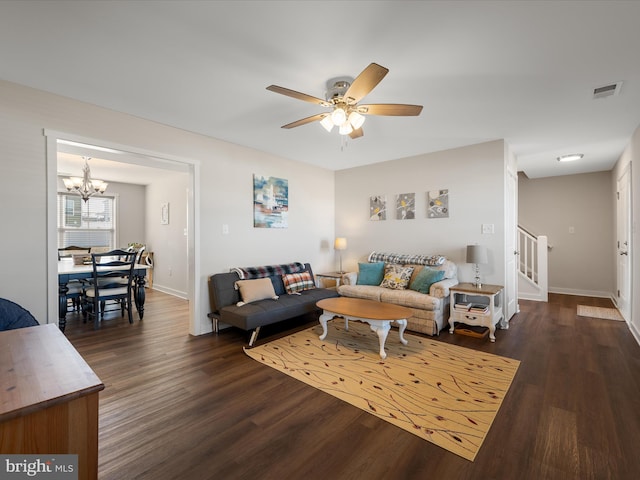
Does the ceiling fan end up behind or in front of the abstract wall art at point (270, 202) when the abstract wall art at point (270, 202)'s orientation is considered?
in front

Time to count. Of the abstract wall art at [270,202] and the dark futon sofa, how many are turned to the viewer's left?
0

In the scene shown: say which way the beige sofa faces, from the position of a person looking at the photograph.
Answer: facing the viewer and to the left of the viewer

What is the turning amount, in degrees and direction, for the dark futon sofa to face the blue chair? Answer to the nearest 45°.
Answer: approximately 90° to its right

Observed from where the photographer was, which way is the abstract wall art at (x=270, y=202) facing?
facing the viewer and to the right of the viewer

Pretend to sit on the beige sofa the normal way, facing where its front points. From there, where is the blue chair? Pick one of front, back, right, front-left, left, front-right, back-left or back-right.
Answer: front

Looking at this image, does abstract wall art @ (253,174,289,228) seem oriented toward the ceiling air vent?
yes

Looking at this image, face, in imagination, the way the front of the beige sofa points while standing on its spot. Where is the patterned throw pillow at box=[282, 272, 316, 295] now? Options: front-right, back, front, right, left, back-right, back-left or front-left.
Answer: front-right

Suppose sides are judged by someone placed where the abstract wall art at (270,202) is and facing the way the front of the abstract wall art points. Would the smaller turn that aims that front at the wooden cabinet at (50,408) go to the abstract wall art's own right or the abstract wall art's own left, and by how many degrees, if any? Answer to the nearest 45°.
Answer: approximately 45° to the abstract wall art's own right

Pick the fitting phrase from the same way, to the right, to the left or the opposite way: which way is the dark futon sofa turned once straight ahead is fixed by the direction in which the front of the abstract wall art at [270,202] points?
the same way

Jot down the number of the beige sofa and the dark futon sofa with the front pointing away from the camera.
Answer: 0

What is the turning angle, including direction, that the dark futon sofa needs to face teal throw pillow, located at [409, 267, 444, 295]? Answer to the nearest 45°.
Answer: approximately 45° to its left

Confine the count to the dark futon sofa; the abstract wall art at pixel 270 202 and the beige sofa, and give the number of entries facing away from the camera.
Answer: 0

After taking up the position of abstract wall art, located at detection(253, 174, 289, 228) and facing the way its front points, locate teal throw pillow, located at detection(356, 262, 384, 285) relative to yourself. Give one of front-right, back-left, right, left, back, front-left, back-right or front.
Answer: front-left

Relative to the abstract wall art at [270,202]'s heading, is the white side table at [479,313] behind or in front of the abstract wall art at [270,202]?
in front

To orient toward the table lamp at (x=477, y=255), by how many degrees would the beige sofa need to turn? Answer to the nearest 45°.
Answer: approximately 135° to its left

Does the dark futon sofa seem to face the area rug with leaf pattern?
yes
